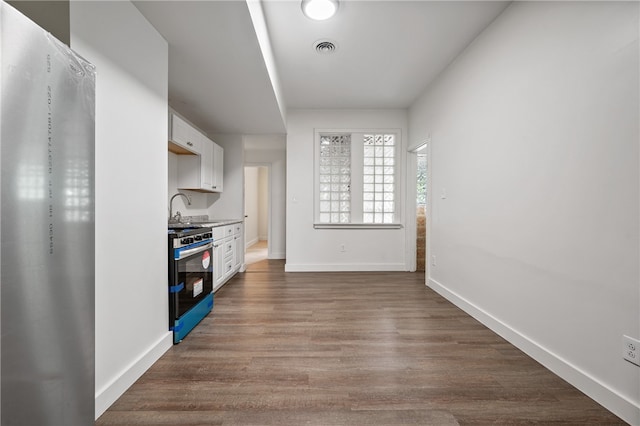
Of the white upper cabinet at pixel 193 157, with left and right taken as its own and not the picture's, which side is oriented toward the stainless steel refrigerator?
right

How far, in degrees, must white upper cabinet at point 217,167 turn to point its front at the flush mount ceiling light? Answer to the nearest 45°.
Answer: approximately 90° to its right

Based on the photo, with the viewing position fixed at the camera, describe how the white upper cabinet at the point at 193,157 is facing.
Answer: facing to the right of the viewer

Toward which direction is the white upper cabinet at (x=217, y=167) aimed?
to the viewer's right

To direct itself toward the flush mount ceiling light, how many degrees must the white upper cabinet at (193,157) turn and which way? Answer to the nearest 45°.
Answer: approximately 45° to its right

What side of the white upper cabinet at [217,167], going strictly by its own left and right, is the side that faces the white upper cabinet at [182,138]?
right

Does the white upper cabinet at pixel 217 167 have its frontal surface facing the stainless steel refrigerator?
no
